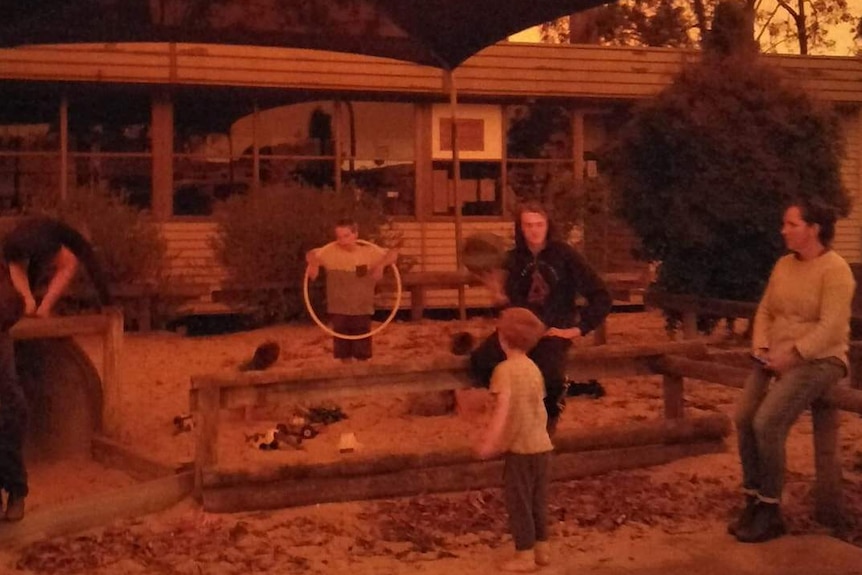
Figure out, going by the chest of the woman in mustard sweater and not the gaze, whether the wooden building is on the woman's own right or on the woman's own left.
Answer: on the woman's own right

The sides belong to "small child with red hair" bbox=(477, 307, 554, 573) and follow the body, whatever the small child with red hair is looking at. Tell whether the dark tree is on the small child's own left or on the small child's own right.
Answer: on the small child's own right

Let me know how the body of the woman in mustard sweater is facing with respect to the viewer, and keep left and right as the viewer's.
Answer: facing the viewer and to the left of the viewer

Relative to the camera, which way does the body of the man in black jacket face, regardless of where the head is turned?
toward the camera

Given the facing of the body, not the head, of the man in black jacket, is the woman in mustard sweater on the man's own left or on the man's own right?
on the man's own left

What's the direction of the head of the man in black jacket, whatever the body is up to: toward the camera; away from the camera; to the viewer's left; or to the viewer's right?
toward the camera

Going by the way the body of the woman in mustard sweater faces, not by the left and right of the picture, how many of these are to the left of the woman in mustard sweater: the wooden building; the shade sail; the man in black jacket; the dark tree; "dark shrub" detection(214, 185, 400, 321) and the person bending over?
0

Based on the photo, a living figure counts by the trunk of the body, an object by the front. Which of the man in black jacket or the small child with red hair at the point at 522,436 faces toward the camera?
the man in black jacket

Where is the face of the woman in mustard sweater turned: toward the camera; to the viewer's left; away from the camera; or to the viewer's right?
to the viewer's left

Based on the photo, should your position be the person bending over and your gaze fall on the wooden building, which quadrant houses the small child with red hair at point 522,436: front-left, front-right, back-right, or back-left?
back-right

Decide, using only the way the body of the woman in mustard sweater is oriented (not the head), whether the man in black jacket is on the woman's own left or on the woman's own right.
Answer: on the woman's own right

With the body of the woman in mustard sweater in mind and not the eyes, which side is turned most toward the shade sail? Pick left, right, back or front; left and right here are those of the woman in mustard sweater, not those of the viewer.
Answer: right

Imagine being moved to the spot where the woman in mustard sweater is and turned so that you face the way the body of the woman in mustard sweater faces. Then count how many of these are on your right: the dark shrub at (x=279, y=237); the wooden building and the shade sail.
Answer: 3

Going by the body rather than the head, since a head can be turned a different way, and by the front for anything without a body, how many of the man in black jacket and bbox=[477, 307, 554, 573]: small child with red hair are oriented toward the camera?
1

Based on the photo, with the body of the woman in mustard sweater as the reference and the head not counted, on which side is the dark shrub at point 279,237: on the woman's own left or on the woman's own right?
on the woman's own right
